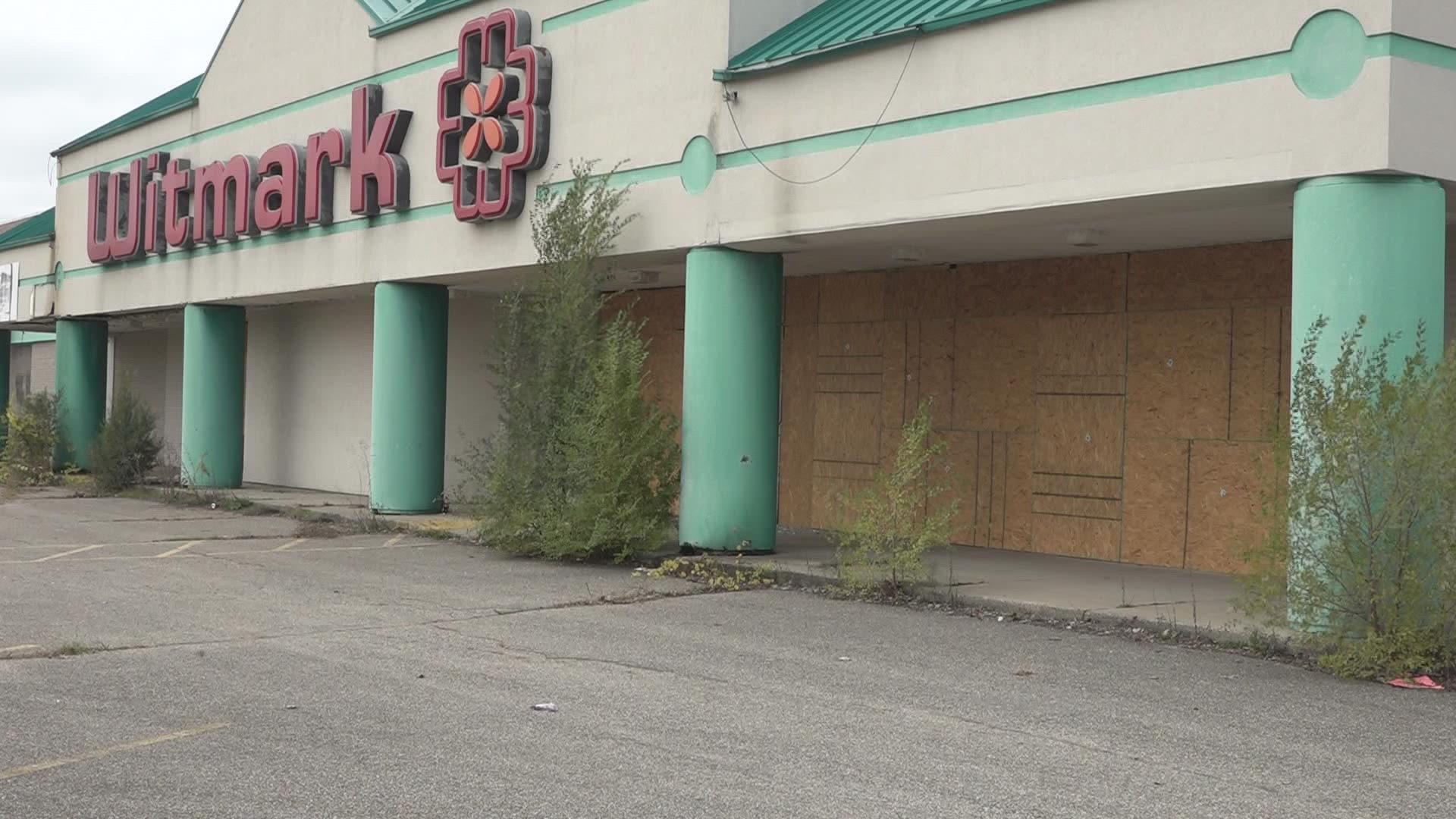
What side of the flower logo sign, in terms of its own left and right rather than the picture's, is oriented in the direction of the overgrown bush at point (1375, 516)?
left

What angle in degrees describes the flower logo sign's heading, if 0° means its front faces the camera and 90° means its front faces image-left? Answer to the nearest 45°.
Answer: approximately 45°

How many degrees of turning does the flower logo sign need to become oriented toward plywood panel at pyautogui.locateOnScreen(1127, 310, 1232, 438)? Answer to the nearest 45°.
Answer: approximately 90° to its left

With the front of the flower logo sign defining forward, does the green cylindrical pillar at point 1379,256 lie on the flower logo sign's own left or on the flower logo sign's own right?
on the flower logo sign's own left

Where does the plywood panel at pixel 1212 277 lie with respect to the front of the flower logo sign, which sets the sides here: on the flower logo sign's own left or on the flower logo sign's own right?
on the flower logo sign's own left

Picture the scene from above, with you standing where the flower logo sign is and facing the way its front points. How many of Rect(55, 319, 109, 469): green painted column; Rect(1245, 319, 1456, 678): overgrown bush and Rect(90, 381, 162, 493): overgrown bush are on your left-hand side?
1

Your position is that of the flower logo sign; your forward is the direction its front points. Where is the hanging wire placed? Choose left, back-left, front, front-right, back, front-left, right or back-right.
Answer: left

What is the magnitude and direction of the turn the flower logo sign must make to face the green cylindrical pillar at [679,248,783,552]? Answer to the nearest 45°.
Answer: approximately 90° to its left

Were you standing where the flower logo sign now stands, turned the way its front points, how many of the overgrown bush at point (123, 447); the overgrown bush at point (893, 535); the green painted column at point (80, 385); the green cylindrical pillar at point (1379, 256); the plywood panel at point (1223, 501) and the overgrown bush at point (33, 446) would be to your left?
3
